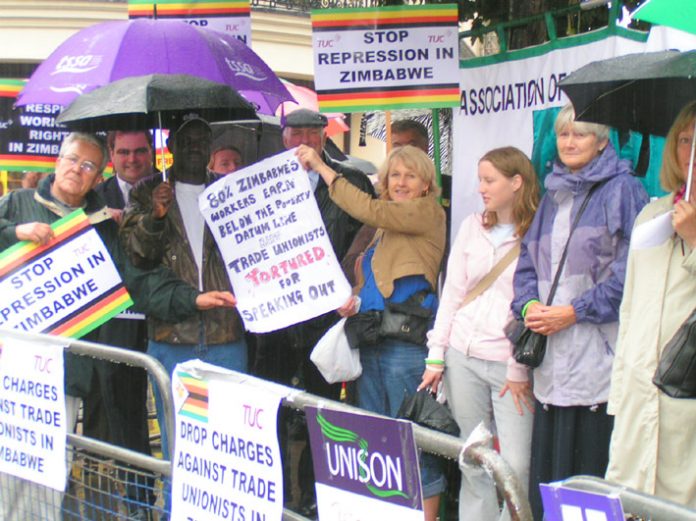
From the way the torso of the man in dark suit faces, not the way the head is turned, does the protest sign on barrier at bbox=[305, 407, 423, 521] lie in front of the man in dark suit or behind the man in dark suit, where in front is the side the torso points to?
in front

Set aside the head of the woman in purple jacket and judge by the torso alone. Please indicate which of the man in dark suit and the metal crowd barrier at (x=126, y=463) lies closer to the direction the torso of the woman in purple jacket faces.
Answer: the metal crowd barrier

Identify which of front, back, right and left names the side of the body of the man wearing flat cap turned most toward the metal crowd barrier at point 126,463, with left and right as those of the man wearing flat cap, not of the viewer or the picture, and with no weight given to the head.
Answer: front

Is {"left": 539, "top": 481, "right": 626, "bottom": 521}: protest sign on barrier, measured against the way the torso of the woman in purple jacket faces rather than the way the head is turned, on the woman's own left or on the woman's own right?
on the woman's own left

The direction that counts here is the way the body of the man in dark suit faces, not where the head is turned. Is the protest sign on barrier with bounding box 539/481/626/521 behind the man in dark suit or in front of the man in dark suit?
in front

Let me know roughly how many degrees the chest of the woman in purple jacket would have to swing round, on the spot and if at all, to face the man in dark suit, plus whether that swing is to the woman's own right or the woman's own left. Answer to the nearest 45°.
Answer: approximately 45° to the woman's own right

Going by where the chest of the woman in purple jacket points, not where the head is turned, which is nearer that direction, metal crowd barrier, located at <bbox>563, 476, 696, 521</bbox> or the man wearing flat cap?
the metal crowd barrier

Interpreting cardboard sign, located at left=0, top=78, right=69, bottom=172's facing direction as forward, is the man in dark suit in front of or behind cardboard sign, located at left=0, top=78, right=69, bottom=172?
in front

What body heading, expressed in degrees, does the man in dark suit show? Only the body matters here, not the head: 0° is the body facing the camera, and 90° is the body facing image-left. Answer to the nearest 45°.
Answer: approximately 0°

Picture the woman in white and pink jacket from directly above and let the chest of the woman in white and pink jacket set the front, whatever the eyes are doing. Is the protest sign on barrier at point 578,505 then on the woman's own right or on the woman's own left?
on the woman's own left

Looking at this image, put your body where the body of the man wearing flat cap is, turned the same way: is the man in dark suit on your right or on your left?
on your right

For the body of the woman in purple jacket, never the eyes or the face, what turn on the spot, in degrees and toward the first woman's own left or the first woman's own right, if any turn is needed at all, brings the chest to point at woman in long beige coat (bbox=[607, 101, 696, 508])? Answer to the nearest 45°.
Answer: approximately 90° to the first woman's own left

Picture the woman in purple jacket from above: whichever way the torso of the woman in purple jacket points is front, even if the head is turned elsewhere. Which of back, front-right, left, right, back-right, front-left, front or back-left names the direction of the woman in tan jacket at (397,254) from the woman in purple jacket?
right
